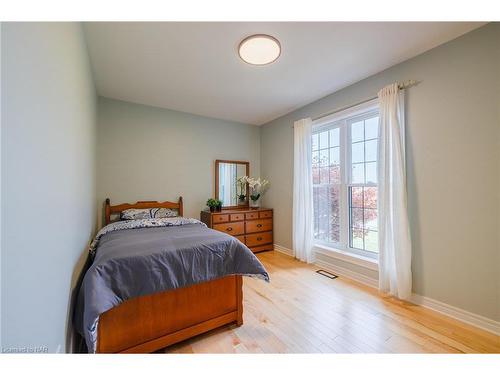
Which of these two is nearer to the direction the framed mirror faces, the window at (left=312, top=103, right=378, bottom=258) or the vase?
the window

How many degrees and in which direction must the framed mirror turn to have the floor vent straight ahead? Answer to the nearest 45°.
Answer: approximately 45° to its left

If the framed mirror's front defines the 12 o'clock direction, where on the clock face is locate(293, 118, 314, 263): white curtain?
The white curtain is roughly at 10 o'clock from the framed mirror.

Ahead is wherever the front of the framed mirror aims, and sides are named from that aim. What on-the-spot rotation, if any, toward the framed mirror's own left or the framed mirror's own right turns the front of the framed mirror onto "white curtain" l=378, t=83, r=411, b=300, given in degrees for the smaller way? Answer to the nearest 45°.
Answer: approximately 45° to the framed mirror's own left

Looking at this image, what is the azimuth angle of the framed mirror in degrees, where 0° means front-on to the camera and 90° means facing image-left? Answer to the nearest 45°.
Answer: approximately 0°

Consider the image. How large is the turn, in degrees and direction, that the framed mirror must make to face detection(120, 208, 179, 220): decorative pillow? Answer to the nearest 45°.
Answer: approximately 45° to its right

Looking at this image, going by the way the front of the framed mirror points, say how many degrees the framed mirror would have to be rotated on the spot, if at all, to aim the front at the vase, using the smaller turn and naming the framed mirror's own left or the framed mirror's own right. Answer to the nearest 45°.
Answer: approximately 90° to the framed mirror's own left

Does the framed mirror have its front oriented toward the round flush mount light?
yes

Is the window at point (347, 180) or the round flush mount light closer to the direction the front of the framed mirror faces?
the round flush mount light
